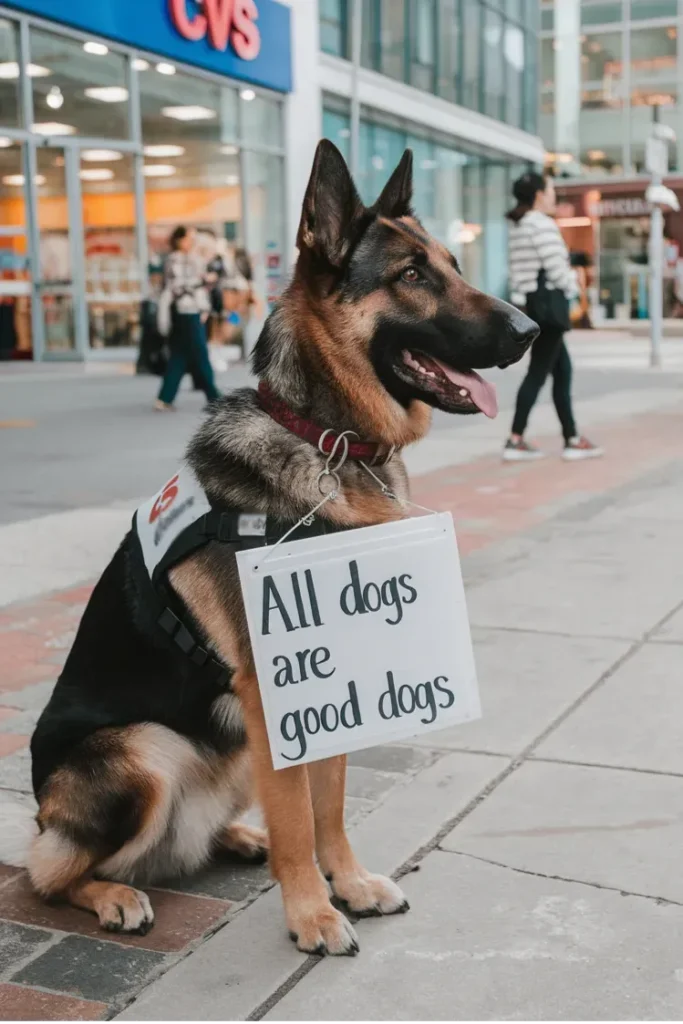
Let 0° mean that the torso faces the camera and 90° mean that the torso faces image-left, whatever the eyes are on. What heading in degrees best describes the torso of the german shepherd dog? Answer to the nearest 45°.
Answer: approximately 315°

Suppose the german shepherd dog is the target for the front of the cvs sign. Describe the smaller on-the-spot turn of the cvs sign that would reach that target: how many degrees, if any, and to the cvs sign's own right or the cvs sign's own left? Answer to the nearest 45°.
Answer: approximately 45° to the cvs sign's own right

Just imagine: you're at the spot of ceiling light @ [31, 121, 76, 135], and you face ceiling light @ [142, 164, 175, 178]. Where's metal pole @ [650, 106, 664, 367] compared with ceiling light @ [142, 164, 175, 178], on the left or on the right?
right

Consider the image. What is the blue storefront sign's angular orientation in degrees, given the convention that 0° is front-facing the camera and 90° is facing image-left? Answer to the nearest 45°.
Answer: approximately 315°
